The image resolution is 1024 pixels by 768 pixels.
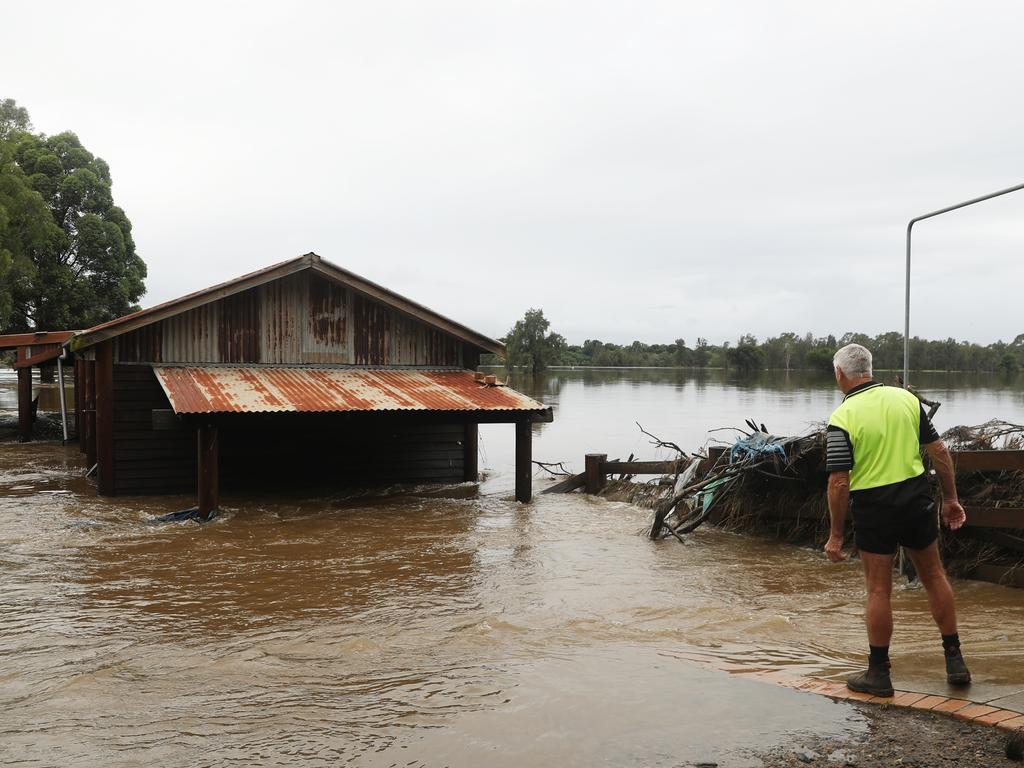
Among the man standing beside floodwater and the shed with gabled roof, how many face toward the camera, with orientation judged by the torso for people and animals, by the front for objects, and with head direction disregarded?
1

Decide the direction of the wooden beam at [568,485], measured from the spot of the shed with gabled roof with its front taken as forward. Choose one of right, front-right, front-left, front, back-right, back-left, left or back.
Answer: left

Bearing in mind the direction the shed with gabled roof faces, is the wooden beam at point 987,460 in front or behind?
in front

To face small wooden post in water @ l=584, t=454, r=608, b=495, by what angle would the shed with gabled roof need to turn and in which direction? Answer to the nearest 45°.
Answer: approximately 90° to its left

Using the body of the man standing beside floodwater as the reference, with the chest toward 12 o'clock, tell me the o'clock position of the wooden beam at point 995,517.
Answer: The wooden beam is roughly at 2 o'clock from the man standing beside floodwater.

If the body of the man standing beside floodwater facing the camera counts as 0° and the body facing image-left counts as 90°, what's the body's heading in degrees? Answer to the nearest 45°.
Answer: approximately 135°

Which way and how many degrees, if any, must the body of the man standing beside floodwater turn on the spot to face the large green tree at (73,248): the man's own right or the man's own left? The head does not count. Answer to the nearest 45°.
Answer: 0° — they already face it

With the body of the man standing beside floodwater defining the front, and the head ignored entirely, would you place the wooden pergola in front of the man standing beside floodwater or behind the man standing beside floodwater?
in front

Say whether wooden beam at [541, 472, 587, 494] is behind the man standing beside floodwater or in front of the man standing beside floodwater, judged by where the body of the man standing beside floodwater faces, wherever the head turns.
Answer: in front

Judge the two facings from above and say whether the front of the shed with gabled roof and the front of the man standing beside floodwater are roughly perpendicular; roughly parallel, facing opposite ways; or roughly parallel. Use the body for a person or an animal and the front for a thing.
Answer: roughly parallel, facing opposite ways

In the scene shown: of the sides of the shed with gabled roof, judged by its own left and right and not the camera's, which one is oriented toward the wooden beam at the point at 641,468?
left

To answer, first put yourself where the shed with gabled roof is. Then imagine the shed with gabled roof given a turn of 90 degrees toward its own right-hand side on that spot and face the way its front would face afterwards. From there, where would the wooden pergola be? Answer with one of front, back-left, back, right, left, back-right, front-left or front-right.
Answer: front-right

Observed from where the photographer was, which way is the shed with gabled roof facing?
facing the viewer

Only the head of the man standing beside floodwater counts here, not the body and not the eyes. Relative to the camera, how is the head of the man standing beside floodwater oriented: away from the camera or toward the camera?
away from the camera
